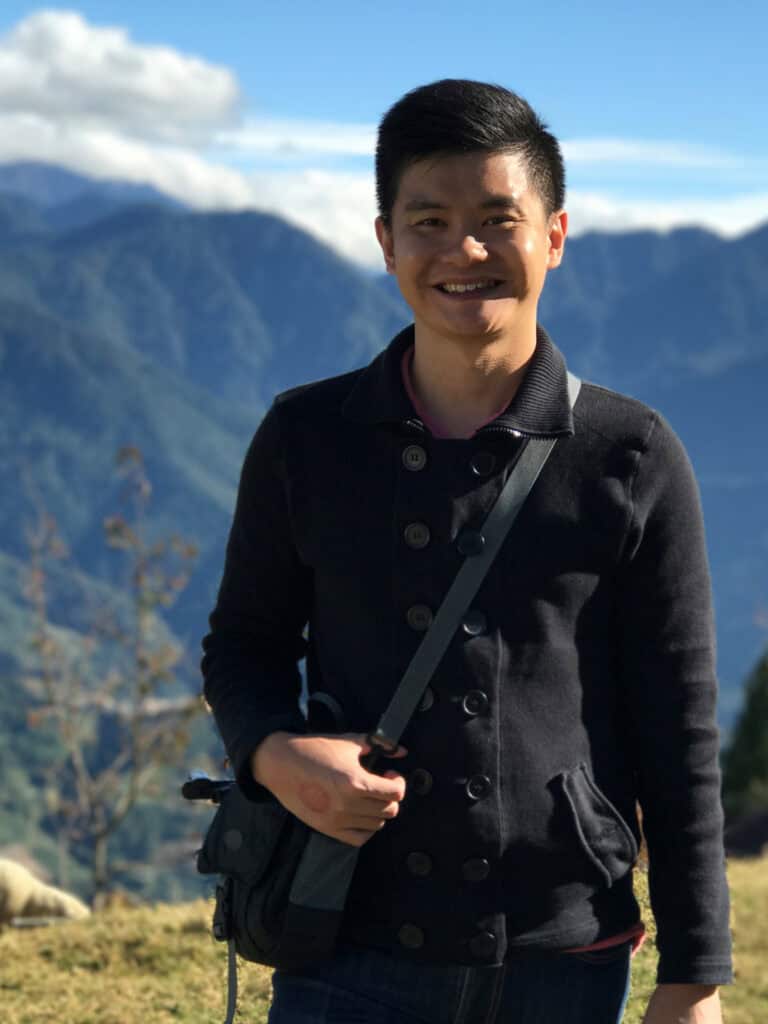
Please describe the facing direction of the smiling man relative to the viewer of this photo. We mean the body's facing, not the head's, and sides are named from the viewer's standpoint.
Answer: facing the viewer
